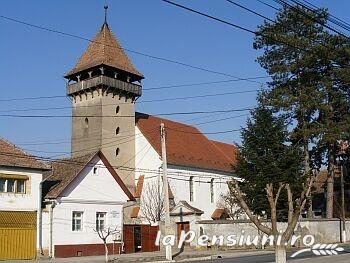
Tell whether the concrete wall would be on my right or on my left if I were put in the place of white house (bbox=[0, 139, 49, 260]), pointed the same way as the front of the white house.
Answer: on my left

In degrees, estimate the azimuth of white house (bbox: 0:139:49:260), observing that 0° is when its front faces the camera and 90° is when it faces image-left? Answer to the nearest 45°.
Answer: approximately 0°

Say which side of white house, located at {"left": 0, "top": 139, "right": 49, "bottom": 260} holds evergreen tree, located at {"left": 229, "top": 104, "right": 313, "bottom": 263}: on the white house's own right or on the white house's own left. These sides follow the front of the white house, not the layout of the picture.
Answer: on the white house's own left
